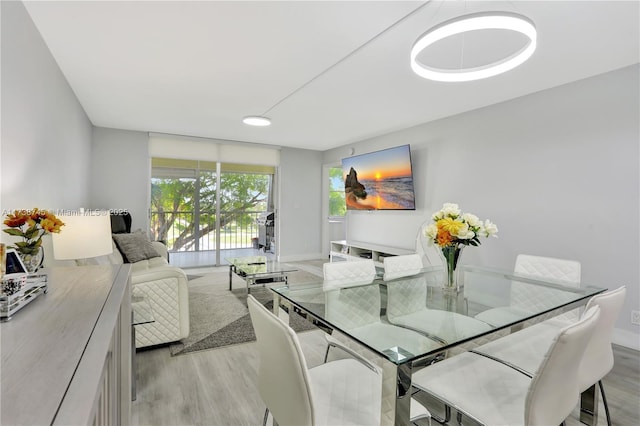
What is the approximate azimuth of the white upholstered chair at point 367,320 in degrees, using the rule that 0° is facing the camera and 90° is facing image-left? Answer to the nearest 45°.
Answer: approximately 315°

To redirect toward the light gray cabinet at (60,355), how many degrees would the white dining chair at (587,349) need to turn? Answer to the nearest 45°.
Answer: approximately 90° to its left

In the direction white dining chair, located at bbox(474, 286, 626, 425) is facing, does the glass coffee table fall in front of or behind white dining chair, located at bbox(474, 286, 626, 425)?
in front

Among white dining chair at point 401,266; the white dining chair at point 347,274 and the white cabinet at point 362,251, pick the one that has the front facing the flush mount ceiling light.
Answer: the white cabinet

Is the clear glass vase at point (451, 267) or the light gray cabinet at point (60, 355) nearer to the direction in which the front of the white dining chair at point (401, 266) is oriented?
the clear glass vase

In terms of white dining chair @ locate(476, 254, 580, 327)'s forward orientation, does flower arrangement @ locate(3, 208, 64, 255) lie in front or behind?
in front

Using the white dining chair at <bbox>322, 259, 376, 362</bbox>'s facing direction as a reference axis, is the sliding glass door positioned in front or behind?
behind

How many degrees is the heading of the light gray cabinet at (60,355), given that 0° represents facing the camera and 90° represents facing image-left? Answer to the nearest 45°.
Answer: approximately 270°

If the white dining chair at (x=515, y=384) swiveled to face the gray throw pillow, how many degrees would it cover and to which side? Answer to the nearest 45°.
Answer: approximately 45° to its left

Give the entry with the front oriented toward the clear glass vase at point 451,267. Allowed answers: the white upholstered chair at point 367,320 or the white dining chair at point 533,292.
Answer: the white dining chair

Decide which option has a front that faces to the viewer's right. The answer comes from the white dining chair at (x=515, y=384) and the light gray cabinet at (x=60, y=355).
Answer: the light gray cabinet

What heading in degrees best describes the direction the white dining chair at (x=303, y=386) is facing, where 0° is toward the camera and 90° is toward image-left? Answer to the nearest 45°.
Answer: approximately 225°

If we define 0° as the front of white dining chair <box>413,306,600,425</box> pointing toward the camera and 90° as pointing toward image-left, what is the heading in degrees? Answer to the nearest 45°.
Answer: approximately 135°

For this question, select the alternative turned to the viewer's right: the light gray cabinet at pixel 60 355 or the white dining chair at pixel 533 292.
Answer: the light gray cabinet
